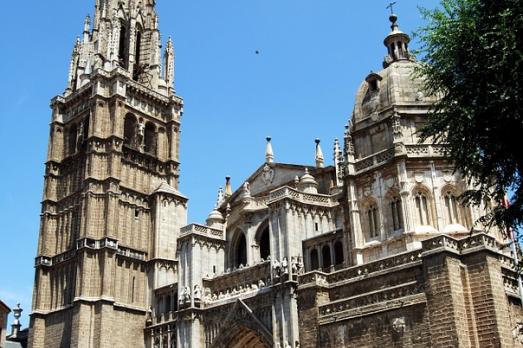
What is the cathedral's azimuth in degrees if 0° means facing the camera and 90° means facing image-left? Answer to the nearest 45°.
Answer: approximately 45°

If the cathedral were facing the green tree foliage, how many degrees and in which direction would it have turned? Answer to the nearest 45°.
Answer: approximately 45° to its left
